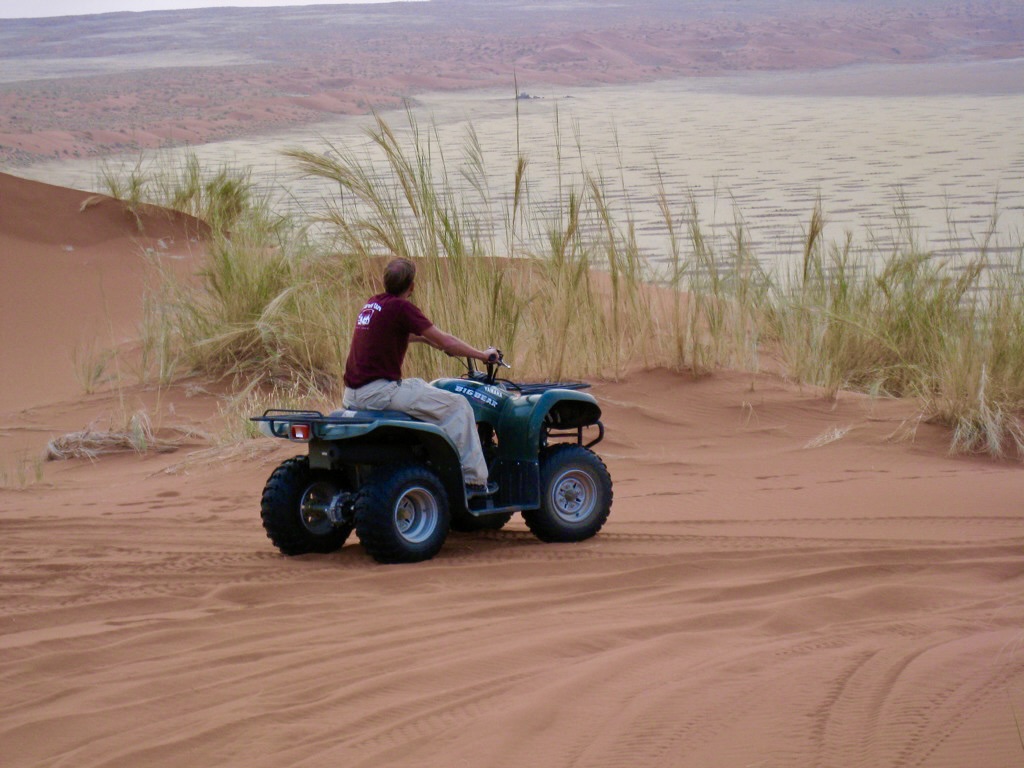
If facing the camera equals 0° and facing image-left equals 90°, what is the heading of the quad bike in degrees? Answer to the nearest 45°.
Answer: approximately 225°

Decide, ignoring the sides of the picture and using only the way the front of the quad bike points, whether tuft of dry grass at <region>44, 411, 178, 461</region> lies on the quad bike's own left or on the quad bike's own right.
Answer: on the quad bike's own left
